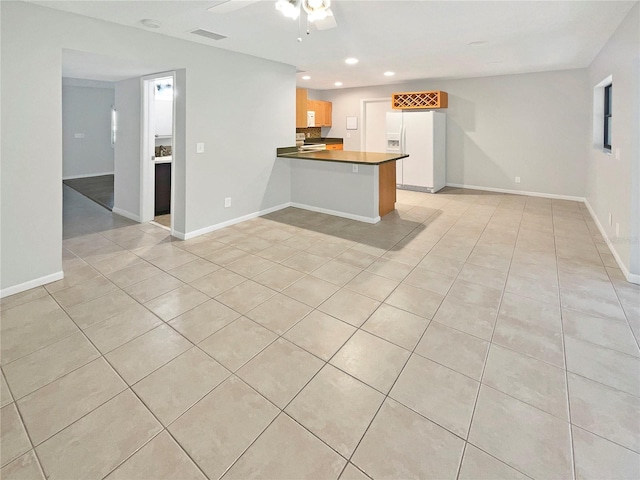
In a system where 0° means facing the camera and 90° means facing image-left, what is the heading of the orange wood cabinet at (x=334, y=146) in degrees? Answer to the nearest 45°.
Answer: approximately 315°

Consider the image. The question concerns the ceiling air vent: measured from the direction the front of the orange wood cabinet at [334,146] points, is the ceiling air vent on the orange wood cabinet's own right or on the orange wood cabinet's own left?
on the orange wood cabinet's own right
